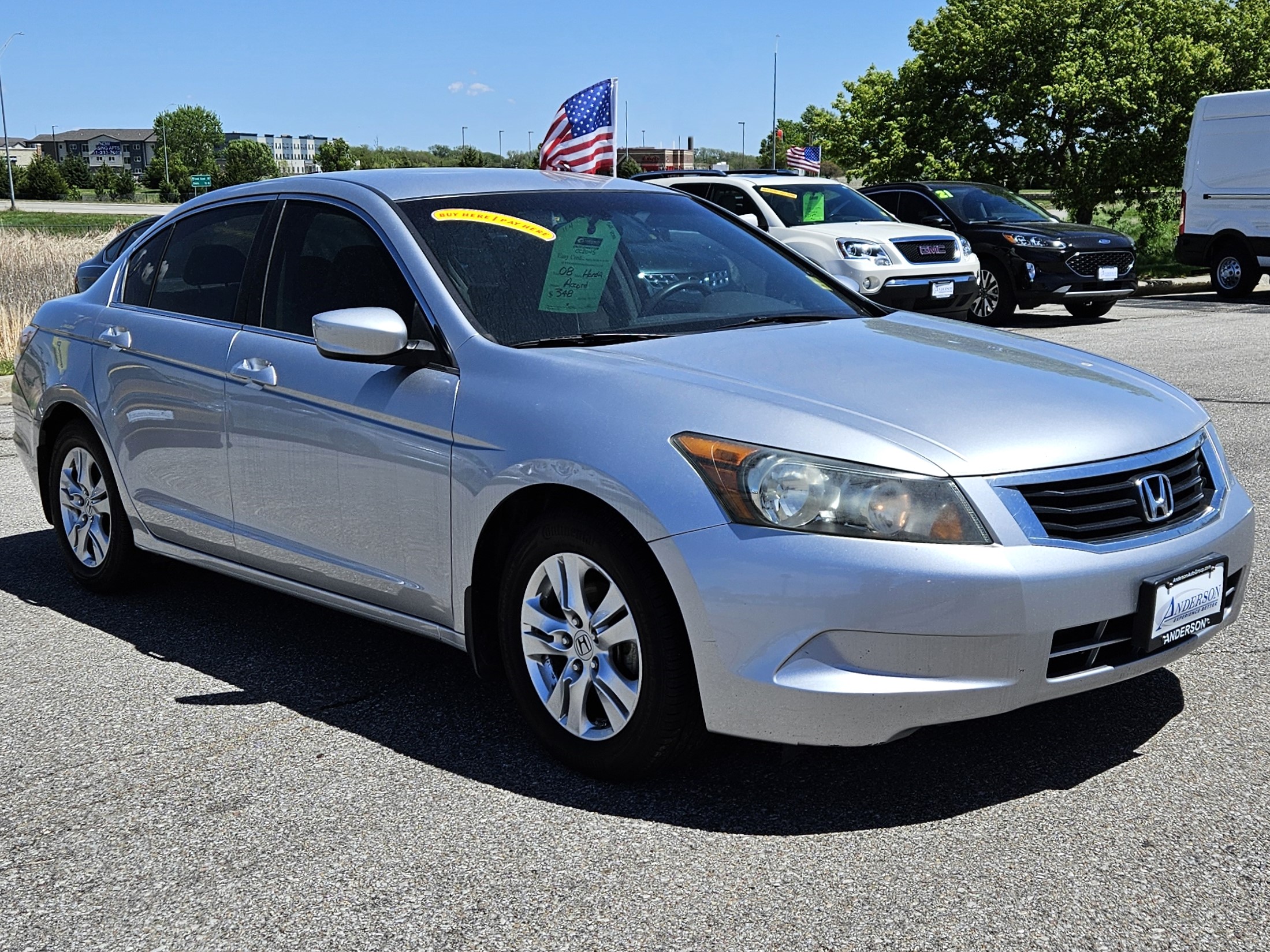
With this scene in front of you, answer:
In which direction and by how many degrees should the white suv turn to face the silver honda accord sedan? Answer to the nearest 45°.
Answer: approximately 45° to its right

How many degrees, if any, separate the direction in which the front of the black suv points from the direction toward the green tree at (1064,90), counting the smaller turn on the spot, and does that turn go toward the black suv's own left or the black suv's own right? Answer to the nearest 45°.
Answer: approximately 135° to the black suv's own left

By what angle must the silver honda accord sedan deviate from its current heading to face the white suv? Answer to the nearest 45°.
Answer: approximately 135° to its left

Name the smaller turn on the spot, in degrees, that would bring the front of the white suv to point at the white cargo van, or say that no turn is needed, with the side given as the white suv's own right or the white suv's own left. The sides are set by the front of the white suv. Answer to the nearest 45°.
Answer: approximately 90° to the white suv's own left

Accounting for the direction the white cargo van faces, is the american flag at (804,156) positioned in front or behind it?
behind

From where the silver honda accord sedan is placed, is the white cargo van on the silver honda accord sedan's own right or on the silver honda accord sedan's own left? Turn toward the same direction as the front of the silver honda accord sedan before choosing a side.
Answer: on the silver honda accord sedan's own left

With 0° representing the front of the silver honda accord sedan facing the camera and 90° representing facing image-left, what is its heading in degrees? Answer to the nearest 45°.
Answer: approximately 315°

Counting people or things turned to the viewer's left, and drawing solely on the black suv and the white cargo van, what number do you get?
0

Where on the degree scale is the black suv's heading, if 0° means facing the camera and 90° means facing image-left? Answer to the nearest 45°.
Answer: approximately 315°

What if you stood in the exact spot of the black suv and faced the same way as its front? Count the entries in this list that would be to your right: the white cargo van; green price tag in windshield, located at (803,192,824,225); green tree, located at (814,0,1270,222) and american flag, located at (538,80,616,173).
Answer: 2

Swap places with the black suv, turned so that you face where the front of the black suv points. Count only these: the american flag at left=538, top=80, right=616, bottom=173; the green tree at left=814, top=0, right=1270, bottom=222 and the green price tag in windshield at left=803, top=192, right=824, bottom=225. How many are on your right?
2

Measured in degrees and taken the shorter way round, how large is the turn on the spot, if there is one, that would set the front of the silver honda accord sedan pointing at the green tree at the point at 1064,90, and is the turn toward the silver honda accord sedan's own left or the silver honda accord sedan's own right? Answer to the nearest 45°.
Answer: approximately 135° to the silver honda accord sedan's own left
